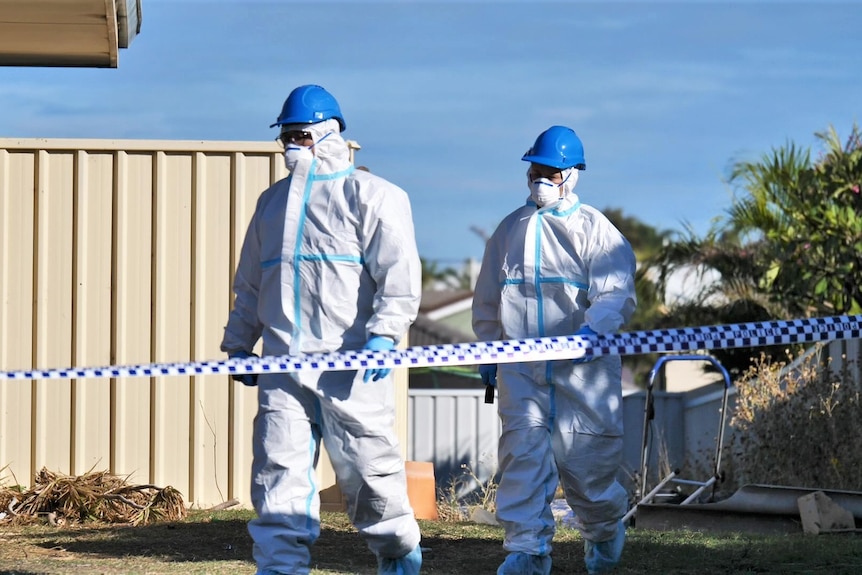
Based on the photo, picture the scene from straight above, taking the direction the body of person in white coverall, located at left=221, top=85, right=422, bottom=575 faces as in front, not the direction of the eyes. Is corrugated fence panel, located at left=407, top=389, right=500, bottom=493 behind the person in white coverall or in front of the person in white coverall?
behind

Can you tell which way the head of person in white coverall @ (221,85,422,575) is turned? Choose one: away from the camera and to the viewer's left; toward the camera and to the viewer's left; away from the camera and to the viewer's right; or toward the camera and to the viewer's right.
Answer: toward the camera and to the viewer's left

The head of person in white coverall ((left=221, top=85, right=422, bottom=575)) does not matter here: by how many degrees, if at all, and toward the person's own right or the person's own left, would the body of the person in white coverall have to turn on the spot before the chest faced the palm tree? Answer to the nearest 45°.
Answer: approximately 180°

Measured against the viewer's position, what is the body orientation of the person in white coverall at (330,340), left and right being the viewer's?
facing the viewer and to the left of the viewer

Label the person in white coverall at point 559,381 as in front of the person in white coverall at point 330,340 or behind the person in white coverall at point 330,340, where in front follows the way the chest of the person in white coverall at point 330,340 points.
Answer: behind
